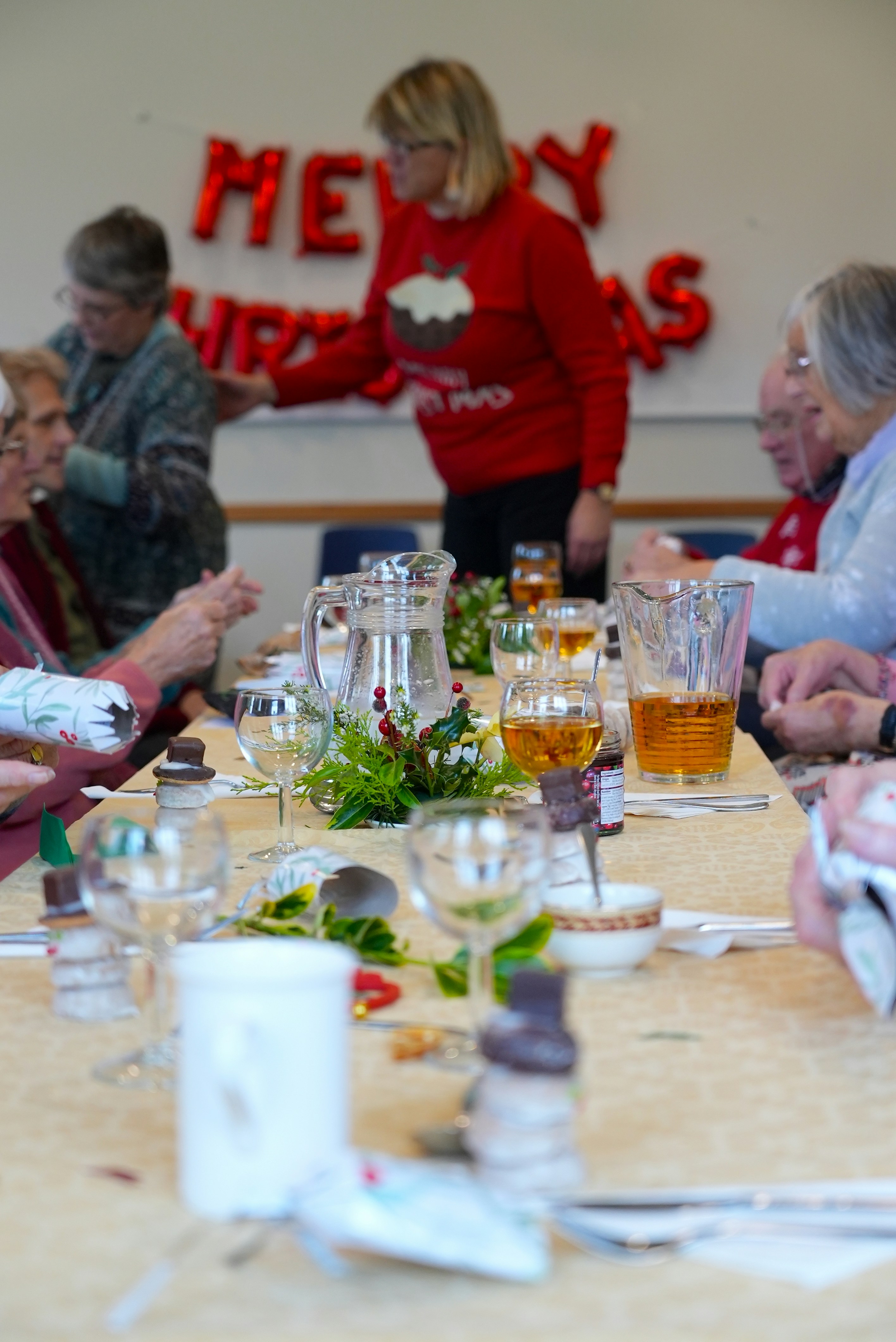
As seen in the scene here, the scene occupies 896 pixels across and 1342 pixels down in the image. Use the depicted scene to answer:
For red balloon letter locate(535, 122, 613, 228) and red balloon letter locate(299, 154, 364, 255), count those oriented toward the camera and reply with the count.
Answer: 2

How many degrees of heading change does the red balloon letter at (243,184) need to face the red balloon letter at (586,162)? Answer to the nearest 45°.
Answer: approximately 90° to its left

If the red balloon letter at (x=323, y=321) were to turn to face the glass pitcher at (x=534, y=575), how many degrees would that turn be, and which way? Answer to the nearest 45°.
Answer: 0° — it already faces it

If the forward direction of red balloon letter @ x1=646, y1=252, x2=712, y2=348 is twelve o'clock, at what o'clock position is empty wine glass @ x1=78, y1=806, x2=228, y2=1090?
The empty wine glass is roughly at 12 o'clock from the red balloon letter.

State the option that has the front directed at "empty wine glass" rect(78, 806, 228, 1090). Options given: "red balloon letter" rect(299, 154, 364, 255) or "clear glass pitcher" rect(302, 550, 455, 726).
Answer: the red balloon letter

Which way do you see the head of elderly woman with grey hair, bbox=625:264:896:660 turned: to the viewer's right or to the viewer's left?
to the viewer's left

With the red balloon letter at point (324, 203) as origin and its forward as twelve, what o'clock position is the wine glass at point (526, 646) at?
The wine glass is roughly at 12 o'clock from the red balloon letter.

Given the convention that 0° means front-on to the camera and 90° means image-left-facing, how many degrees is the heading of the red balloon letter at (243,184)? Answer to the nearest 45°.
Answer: approximately 0°
